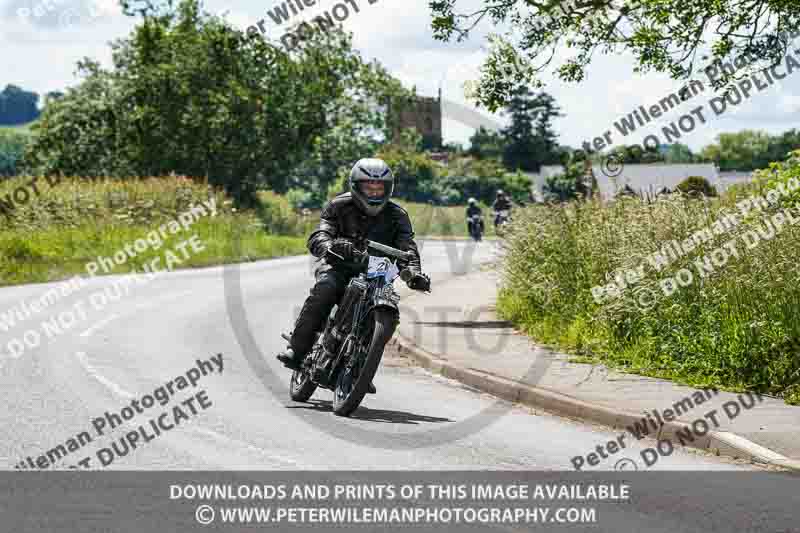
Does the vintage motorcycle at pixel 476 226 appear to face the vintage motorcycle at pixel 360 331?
yes

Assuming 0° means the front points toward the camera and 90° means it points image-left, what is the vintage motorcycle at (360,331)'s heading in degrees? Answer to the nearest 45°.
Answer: approximately 315°

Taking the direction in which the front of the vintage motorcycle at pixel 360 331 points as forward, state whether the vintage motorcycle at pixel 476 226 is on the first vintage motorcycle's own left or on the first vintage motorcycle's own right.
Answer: on the first vintage motorcycle's own left
